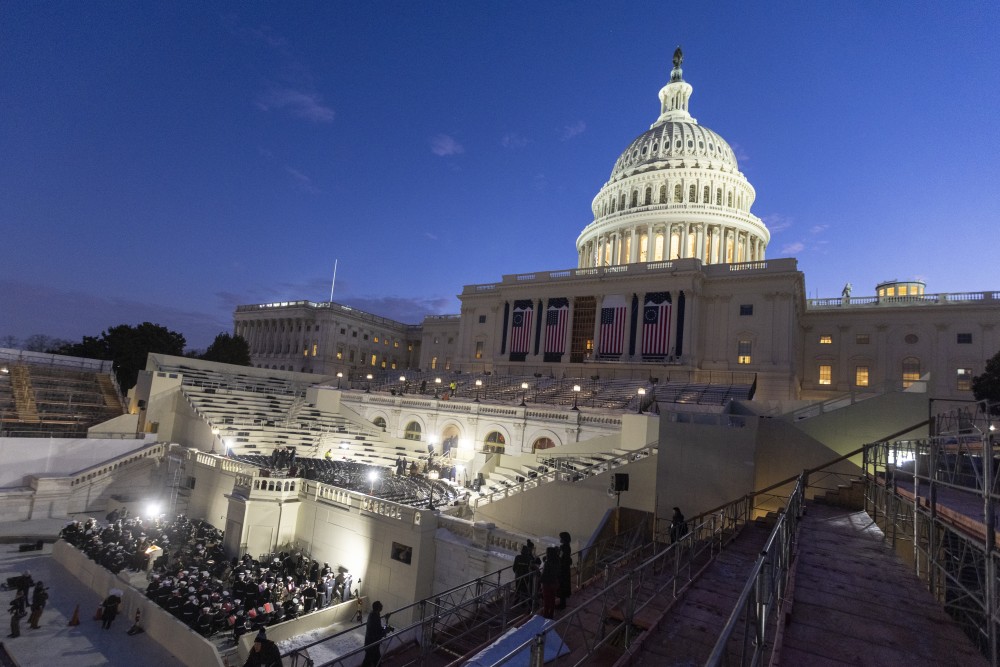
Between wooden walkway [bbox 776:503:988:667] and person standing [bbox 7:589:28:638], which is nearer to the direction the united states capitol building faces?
the person standing

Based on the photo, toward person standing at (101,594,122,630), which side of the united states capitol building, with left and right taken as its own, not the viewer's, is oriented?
front

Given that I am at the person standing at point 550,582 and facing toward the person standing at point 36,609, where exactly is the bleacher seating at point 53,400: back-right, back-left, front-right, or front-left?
front-right

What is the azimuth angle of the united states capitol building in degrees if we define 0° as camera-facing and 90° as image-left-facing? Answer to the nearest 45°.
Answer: approximately 45°

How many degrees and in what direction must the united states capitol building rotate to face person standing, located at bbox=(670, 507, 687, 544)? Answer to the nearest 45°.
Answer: approximately 45° to its left

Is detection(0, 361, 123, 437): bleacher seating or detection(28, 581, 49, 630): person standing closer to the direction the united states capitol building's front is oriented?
the person standing

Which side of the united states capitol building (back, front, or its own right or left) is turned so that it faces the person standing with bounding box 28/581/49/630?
front

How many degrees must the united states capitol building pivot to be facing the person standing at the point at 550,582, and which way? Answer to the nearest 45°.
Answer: approximately 45° to its left

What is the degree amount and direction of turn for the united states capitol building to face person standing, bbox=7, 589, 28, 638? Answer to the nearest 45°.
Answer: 0° — it already faces them
